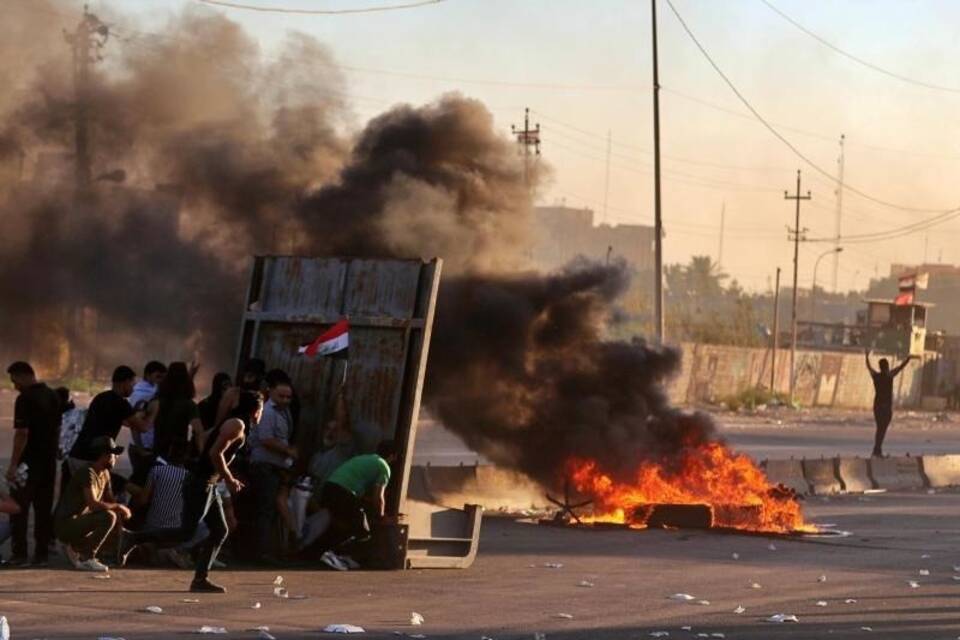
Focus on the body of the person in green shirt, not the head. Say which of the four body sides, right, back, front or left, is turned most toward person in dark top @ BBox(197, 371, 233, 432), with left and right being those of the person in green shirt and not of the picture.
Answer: back

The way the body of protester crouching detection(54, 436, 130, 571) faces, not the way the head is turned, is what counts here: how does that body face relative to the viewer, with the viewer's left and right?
facing to the right of the viewer

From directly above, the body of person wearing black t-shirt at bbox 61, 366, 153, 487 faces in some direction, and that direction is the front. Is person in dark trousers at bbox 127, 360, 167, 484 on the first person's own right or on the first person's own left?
on the first person's own left

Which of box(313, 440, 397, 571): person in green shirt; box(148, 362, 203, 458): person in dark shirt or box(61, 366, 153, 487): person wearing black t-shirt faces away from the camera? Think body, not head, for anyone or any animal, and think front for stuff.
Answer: the person in dark shirt

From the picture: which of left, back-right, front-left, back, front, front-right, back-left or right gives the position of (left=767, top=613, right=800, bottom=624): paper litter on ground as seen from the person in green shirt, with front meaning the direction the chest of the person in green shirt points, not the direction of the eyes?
front-right

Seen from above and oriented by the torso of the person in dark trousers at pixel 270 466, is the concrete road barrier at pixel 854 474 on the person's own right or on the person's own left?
on the person's own left

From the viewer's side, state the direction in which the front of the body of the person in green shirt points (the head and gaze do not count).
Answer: to the viewer's right

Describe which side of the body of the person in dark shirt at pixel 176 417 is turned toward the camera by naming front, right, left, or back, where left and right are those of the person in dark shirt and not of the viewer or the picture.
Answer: back
